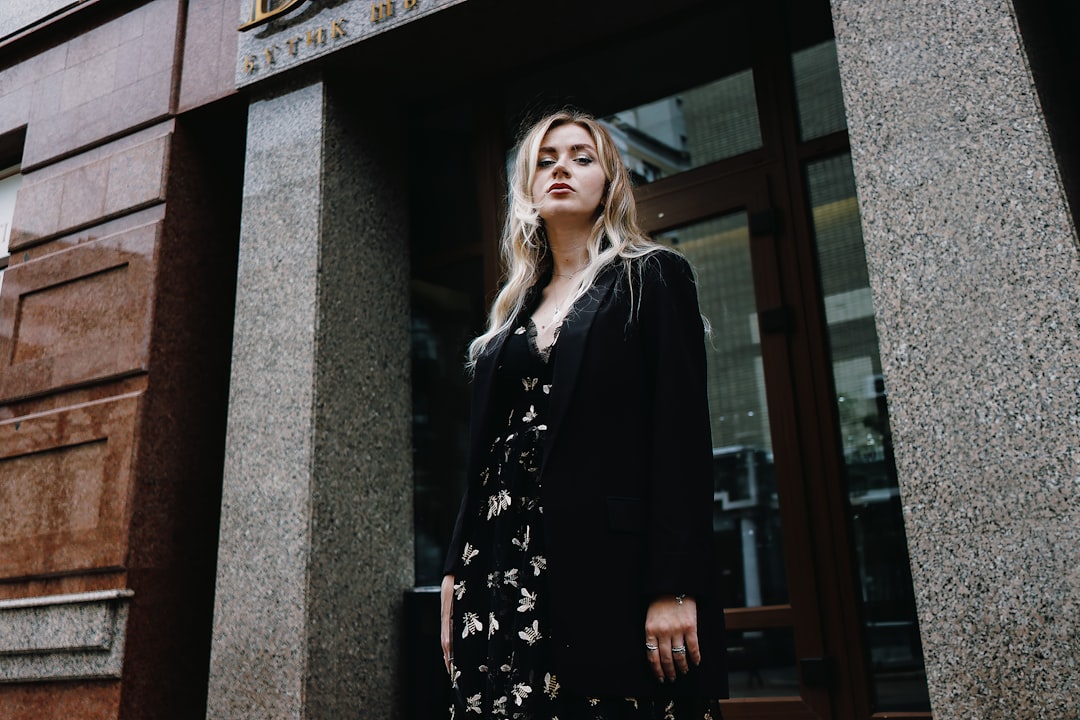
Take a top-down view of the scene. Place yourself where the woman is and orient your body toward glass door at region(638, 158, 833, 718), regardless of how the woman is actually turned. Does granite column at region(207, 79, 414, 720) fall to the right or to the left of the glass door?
left

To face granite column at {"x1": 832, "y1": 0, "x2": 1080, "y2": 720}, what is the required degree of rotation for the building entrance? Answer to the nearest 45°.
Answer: approximately 45° to its left

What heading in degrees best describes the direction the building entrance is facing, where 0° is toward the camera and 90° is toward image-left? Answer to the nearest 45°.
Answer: approximately 45°

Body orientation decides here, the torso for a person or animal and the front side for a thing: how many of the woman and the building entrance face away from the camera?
0

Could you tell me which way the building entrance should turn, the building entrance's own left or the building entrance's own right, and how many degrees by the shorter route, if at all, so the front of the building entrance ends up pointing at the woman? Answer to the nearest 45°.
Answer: approximately 45° to the building entrance's own left

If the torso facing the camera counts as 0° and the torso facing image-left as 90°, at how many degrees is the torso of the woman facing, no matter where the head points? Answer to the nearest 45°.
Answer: approximately 45°

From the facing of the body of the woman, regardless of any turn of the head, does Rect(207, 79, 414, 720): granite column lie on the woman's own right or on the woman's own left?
on the woman's own right

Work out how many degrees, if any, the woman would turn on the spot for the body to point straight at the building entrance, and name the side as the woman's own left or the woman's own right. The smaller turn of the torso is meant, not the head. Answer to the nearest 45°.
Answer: approximately 180°
